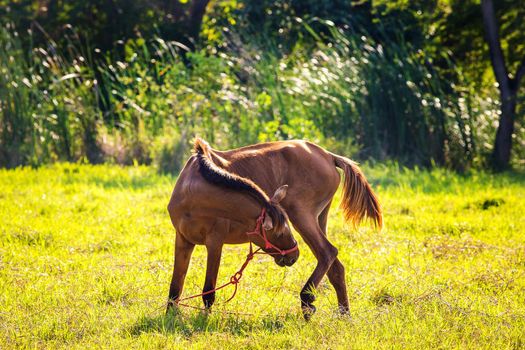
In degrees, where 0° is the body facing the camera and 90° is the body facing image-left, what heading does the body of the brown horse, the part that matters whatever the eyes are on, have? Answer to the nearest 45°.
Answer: approximately 90°
